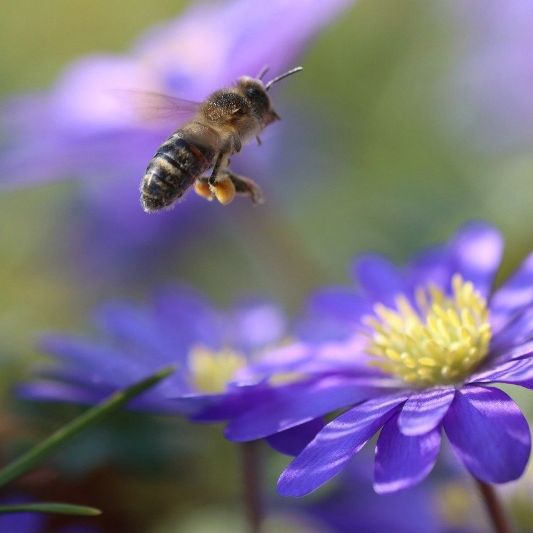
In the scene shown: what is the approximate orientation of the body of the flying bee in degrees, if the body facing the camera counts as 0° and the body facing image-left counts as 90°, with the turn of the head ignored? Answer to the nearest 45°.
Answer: approximately 270°
